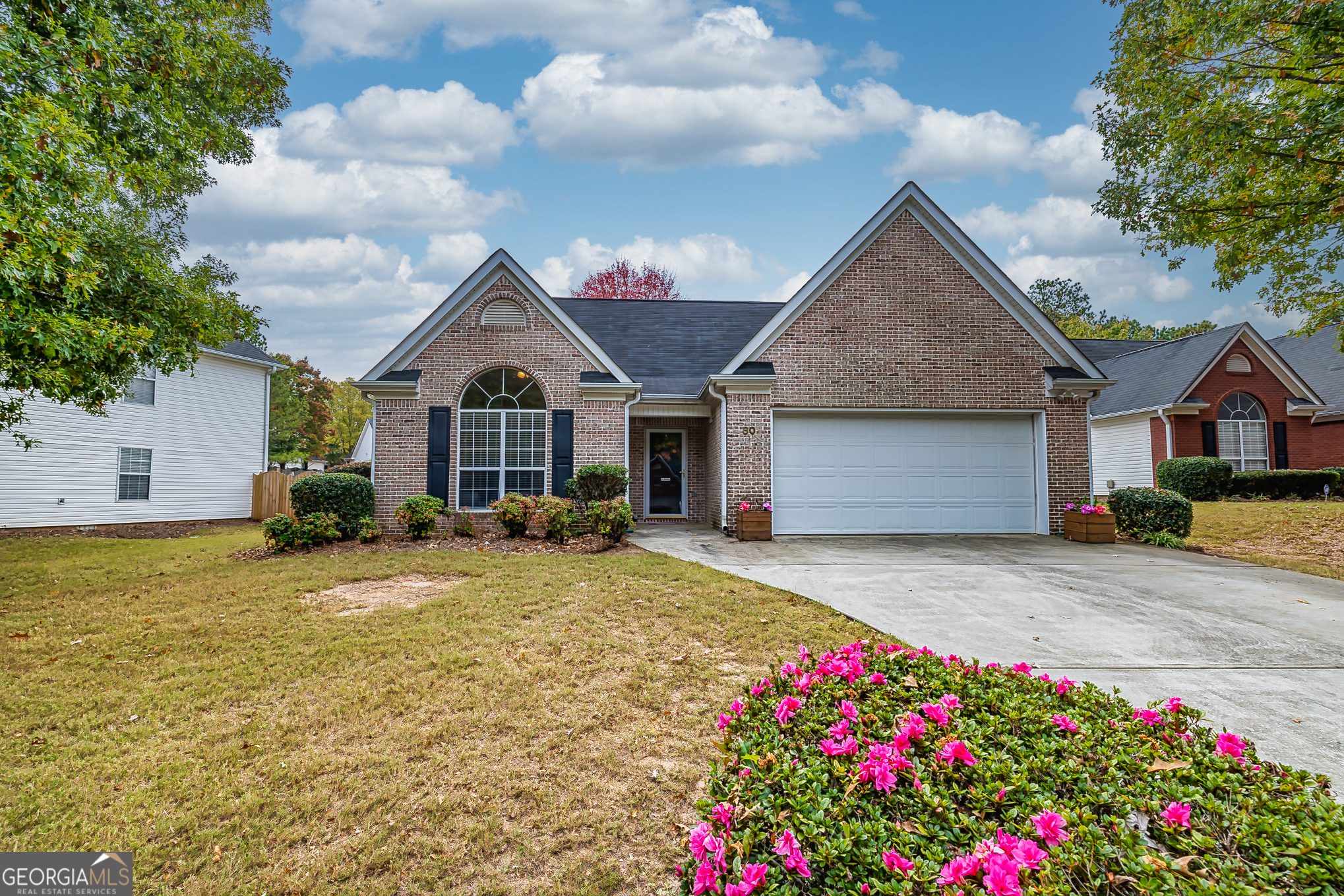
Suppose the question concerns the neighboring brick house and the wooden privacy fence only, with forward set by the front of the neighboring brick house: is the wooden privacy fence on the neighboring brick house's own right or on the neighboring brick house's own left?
on the neighboring brick house's own right

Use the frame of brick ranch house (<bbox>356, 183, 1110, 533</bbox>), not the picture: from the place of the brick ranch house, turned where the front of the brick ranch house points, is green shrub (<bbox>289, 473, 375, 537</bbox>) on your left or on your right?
on your right

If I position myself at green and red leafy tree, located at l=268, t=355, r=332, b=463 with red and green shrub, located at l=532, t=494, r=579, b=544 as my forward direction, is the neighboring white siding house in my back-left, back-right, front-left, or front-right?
front-right

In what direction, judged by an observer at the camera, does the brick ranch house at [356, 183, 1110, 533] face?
facing the viewer

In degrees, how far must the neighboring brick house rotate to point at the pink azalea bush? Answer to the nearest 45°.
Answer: approximately 45° to its right

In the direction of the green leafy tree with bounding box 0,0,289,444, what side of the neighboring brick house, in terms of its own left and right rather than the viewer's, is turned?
right

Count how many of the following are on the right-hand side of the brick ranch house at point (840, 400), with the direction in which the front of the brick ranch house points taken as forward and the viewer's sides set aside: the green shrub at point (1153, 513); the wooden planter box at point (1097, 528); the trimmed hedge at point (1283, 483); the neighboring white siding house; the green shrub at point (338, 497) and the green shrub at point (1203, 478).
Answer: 2

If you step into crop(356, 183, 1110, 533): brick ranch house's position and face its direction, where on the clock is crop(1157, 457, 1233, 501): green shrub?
The green shrub is roughly at 8 o'clock from the brick ranch house.

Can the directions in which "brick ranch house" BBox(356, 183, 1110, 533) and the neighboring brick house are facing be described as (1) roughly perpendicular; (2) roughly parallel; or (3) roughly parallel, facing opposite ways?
roughly parallel

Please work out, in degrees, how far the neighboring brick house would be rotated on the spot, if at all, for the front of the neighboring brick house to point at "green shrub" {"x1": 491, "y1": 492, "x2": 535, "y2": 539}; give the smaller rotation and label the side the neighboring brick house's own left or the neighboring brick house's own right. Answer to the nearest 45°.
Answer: approximately 90° to the neighboring brick house's own right

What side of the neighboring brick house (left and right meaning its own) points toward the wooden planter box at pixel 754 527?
right

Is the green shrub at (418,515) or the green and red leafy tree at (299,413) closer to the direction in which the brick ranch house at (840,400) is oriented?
the green shrub

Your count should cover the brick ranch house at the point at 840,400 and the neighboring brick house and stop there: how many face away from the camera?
0

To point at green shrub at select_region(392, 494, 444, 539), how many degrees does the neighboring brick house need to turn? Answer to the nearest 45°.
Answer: approximately 90° to its right

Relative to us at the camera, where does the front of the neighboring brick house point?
facing the viewer and to the right of the viewer
